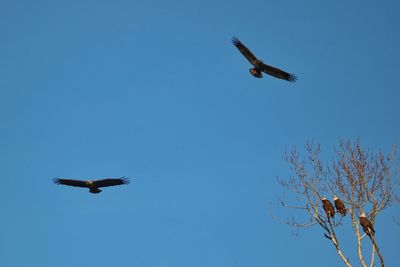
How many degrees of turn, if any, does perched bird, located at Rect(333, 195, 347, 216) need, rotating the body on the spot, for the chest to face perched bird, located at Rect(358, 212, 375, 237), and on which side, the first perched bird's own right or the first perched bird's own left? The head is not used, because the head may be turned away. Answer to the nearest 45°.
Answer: approximately 135° to the first perched bird's own left

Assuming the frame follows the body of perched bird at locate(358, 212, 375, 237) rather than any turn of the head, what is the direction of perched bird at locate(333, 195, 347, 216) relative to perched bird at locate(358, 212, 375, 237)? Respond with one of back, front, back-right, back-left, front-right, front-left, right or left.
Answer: front-right
